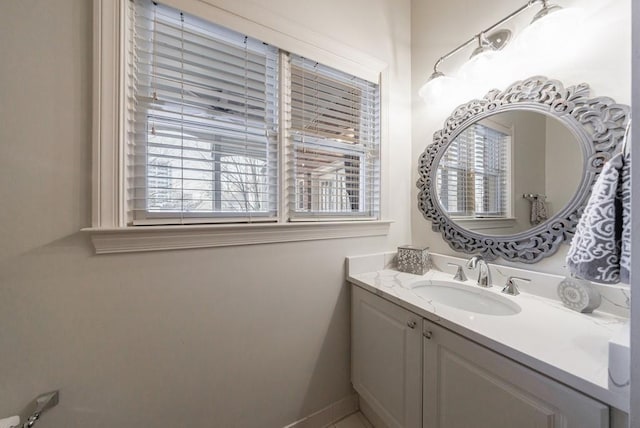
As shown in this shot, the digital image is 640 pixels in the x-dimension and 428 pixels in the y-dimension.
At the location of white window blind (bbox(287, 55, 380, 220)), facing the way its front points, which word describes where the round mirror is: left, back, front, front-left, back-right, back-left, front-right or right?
front-left

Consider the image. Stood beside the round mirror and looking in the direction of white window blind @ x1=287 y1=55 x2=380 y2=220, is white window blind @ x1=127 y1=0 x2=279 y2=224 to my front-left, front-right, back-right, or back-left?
front-left

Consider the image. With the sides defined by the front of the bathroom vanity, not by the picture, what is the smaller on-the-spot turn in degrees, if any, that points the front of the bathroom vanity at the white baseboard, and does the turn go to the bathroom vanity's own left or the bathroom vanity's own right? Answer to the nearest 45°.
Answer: approximately 45° to the bathroom vanity's own right

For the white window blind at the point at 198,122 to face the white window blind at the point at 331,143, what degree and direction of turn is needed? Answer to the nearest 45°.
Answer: approximately 45° to its left

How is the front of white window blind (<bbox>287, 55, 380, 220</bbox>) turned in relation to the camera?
facing the viewer and to the right of the viewer

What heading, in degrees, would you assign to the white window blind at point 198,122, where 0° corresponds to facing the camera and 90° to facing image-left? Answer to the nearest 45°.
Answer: approximately 315°

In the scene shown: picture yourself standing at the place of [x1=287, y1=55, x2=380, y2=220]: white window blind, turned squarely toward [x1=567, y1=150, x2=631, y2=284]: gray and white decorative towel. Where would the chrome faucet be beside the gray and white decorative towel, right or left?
left

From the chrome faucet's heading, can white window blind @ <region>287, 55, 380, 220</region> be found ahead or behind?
ahead

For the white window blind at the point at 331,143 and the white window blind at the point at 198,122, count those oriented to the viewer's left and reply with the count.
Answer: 0

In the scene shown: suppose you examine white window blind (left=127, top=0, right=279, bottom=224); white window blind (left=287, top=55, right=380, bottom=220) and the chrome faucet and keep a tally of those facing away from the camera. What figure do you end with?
0

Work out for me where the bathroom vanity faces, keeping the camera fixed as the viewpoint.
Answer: facing the viewer and to the left of the viewer

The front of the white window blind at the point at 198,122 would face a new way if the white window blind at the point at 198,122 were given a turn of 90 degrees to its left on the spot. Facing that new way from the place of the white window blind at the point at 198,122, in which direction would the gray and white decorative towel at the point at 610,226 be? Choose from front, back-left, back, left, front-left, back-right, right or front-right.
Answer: right

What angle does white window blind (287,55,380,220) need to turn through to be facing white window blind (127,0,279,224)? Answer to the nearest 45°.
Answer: approximately 90° to its right
